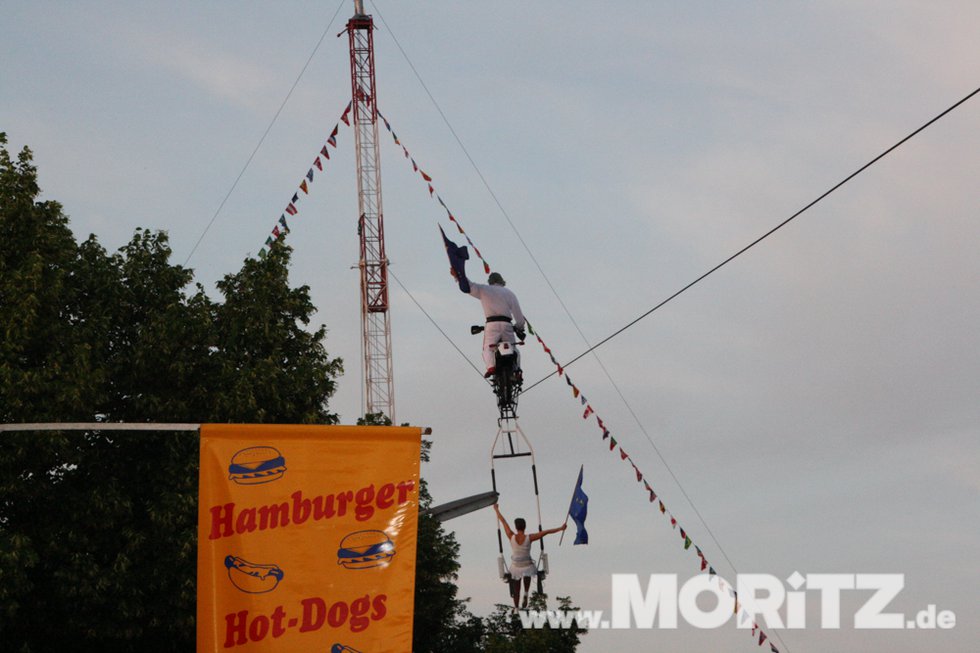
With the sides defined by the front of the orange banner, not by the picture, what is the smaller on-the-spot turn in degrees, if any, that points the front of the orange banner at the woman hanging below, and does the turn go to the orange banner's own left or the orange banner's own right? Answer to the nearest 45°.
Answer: approximately 180°

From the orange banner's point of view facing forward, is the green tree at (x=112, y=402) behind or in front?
behind

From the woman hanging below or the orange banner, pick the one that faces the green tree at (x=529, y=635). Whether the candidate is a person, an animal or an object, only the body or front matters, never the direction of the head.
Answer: the woman hanging below
